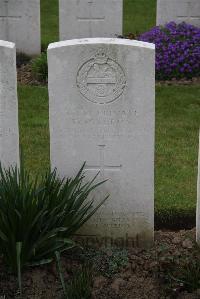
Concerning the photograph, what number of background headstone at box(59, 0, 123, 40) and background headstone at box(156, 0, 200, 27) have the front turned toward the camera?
2

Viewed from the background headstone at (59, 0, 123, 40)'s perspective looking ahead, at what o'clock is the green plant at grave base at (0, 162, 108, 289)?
The green plant at grave base is roughly at 12 o'clock from the background headstone.

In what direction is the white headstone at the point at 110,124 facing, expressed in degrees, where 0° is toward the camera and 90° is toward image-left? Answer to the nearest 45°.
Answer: approximately 0°

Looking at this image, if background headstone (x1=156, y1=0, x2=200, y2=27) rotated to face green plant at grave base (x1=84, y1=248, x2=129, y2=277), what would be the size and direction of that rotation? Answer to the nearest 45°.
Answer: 0° — it already faces it

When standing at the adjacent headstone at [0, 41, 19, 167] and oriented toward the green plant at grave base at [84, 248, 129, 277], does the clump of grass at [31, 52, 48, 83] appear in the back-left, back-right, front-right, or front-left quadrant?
back-left

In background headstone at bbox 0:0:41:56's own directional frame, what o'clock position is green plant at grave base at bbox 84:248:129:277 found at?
The green plant at grave base is roughly at 12 o'clock from the background headstone.

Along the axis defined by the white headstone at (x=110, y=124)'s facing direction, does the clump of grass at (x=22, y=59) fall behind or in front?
behind

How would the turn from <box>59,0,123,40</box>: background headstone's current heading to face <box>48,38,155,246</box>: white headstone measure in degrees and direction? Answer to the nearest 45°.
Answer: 0° — it already faces it

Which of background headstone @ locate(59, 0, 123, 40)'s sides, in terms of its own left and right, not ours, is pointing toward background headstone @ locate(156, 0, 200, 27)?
left
